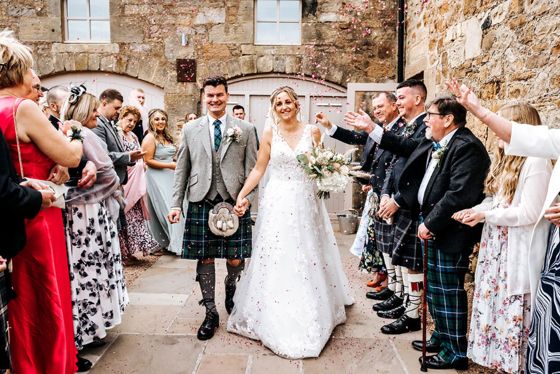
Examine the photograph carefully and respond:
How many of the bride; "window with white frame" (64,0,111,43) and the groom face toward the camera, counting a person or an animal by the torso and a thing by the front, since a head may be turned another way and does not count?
3

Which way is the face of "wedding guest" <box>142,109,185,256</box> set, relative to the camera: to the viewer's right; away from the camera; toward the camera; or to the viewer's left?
toward the camera

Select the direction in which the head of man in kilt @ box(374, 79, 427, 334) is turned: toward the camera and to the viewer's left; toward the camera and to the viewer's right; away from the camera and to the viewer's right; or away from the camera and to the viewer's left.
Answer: toward the camera and to the viewer's left

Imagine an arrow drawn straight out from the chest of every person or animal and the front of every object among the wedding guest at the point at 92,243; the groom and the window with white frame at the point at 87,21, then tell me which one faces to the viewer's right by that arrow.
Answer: the wedding guest

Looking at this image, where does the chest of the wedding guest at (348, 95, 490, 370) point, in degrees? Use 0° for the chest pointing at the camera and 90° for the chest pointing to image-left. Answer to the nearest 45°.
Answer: approximately 90°

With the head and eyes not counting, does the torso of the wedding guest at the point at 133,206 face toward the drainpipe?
no

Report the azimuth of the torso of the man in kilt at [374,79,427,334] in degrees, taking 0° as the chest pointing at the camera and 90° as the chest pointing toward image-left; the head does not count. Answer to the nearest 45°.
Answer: approximately 90°

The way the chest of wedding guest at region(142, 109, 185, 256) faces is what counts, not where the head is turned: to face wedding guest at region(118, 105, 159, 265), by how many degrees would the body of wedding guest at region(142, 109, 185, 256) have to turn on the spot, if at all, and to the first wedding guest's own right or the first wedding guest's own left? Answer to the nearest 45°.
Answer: approximately 90° to the first wedding guest's own right

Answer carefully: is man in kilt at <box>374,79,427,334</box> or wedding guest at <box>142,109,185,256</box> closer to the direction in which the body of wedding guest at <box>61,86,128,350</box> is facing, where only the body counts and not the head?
the man in kilt

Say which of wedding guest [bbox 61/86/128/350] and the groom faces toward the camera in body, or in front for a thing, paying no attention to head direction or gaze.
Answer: the groom

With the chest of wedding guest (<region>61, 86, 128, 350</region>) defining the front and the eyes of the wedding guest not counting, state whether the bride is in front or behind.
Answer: in front

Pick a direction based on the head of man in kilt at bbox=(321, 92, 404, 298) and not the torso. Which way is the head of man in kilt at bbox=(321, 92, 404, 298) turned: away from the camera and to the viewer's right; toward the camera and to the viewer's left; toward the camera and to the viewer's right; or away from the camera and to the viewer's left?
toward the camera and to the viewer's left

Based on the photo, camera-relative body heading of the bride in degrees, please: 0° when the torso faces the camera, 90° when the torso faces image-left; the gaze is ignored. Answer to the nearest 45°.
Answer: approximately 0°

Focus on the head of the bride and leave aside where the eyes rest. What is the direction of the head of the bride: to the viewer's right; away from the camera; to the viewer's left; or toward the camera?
toward the camera

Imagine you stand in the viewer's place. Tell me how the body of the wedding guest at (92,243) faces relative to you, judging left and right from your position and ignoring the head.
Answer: facing to the right of the viewer

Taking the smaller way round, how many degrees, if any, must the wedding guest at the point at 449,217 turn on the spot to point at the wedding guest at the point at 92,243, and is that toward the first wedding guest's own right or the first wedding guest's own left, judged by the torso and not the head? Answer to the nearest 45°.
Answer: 0° — they already face them

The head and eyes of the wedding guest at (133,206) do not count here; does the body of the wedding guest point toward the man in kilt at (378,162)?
yes

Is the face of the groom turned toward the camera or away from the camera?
toward the camera
